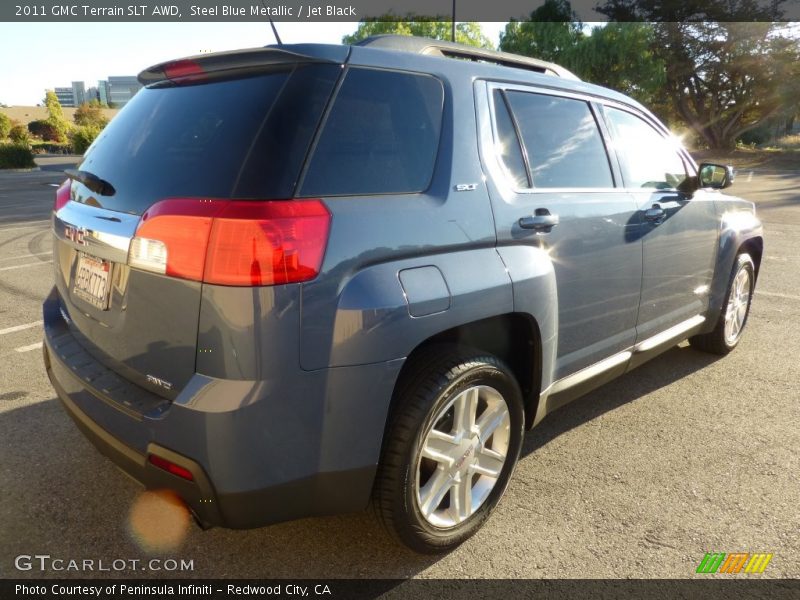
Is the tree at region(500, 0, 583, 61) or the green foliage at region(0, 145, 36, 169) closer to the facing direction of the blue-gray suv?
the tree

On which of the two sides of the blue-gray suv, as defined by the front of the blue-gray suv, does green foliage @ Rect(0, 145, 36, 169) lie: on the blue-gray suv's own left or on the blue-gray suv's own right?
on the blue-gray suv's own left

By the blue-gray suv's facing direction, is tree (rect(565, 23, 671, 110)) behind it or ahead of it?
ahead

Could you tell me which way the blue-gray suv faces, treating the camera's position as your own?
facing away from the viewer and to the right of the viewer

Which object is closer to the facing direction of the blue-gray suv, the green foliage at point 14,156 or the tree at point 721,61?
the tree

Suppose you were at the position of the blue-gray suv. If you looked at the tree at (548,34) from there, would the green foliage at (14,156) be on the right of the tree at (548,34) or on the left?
left

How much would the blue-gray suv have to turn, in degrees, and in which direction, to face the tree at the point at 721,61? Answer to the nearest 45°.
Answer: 0° — it already faces it

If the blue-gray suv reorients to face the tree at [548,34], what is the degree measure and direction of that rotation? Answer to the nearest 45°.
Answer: approximately 45° to its left
